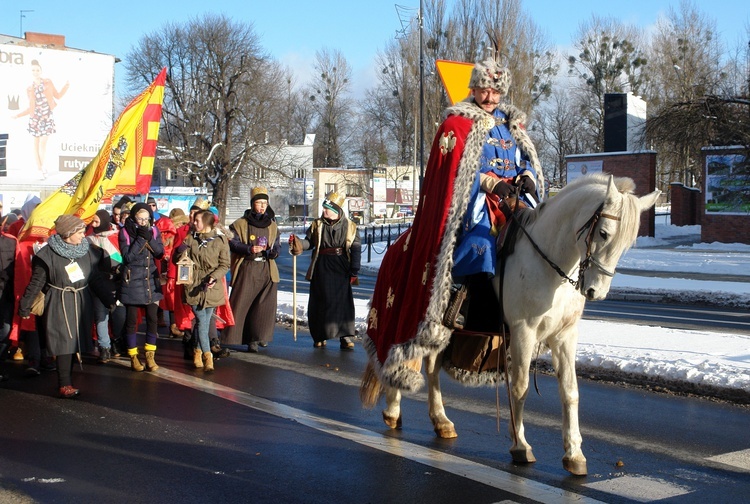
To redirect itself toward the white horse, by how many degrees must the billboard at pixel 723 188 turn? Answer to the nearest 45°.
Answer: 0° — it already faces it

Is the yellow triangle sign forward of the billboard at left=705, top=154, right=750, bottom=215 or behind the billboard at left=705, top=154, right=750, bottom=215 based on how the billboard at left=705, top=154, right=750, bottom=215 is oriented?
forward

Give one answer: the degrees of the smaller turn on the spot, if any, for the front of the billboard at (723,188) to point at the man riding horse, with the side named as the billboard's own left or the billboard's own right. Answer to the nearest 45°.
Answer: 0° — it already faces them

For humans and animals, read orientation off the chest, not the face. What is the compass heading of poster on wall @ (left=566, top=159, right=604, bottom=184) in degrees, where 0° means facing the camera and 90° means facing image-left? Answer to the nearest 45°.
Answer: approximately 0°

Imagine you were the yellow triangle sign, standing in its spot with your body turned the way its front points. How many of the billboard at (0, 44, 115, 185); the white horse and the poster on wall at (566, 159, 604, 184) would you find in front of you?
1

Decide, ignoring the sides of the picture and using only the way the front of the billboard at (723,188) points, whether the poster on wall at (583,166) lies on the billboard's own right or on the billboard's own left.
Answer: on the billboard's own right

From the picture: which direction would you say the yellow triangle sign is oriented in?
toward the camera

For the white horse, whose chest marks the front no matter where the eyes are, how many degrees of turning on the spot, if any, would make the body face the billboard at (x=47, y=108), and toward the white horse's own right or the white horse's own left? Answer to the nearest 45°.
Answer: approximately 180°

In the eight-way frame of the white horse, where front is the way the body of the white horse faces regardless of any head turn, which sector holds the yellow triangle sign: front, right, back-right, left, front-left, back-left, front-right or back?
back-left

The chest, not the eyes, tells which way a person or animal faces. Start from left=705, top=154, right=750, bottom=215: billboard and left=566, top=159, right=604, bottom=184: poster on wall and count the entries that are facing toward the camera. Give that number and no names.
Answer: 2

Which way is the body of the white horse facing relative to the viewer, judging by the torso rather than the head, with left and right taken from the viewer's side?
facing the viewer and to the right of the viewer

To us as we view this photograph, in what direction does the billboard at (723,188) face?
facing the viewer

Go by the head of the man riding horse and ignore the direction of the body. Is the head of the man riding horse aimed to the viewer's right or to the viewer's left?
to the viewer's right

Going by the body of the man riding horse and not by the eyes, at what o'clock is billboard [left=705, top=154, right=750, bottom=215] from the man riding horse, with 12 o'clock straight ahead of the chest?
The billboard is roughly at 8 o'clock from the man riding horse.
